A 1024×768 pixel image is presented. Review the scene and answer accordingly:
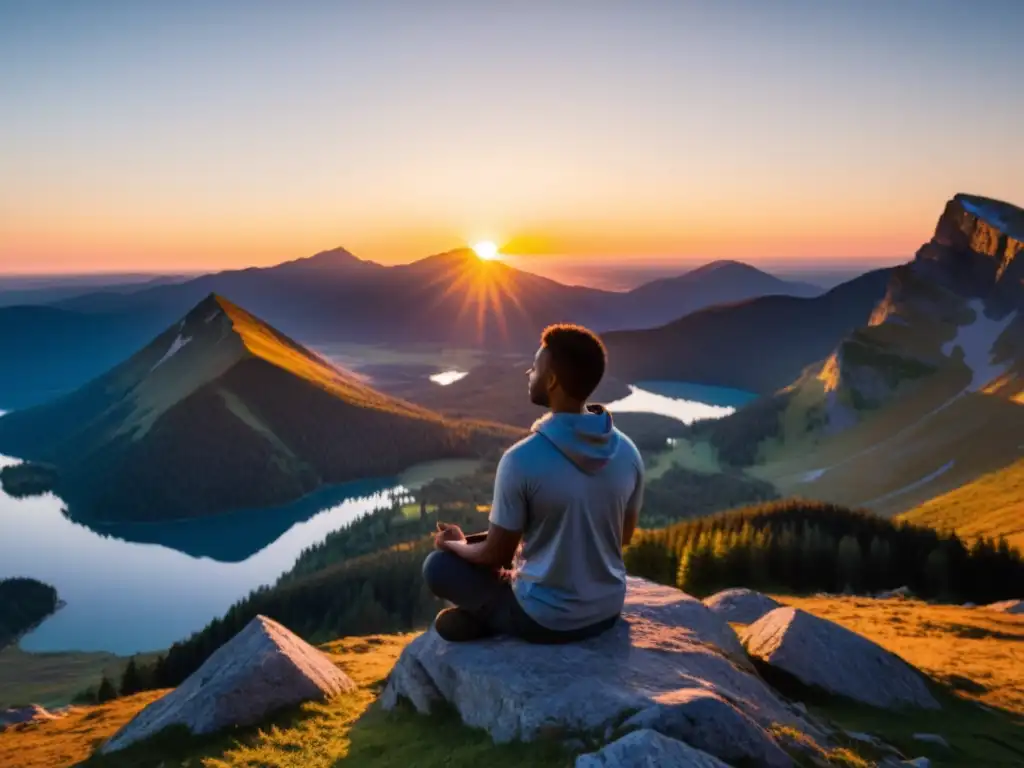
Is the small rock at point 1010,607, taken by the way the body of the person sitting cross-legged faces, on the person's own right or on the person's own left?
on the person's own right

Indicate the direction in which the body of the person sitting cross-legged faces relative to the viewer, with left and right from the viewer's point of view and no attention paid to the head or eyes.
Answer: facing away from the viewer and to the left of the viewer

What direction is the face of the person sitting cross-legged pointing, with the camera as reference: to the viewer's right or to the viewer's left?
to the viewer's left

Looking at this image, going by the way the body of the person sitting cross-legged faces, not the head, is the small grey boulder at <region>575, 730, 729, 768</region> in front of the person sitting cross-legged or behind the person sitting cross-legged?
behind

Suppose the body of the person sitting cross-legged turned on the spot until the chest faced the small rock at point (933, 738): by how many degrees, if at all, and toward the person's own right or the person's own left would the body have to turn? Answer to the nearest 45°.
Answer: approximately 90° to the person's own right

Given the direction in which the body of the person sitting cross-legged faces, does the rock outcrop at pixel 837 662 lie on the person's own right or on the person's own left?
on the person's own right
